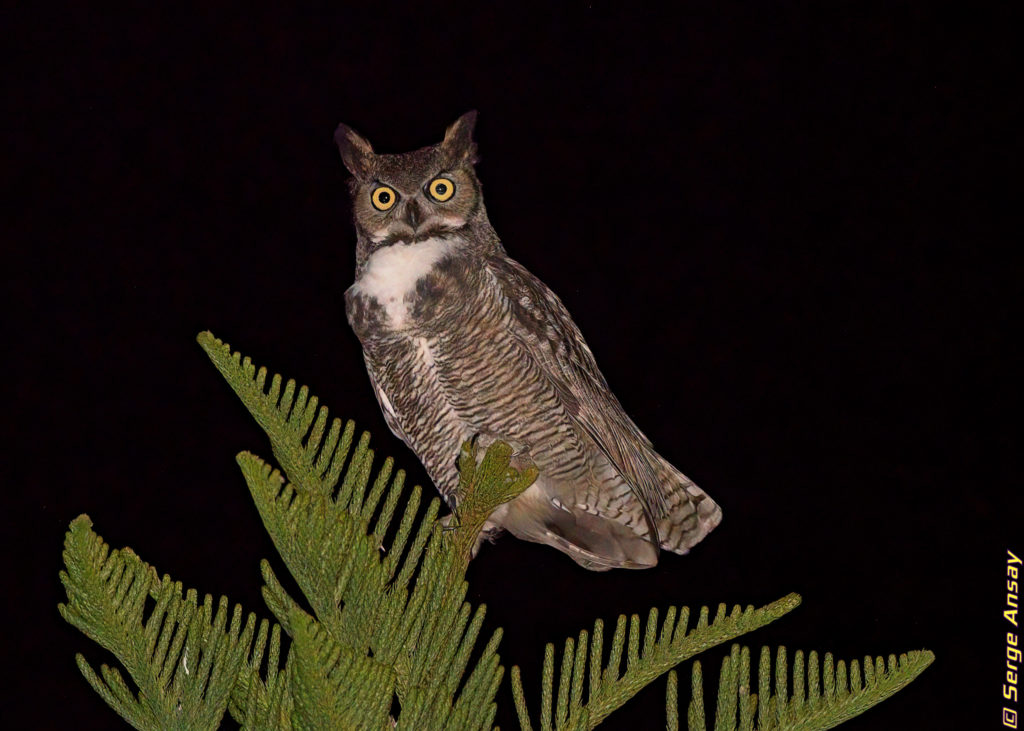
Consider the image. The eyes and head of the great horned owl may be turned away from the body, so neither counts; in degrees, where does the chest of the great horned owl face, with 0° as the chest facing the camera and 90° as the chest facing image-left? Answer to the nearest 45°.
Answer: approximately 45°

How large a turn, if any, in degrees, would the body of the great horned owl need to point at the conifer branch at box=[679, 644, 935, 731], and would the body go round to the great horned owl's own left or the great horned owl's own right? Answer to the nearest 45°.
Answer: approximately 90° to the great horned owl's own left

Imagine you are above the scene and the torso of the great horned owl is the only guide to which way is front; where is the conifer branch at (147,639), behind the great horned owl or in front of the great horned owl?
in front
